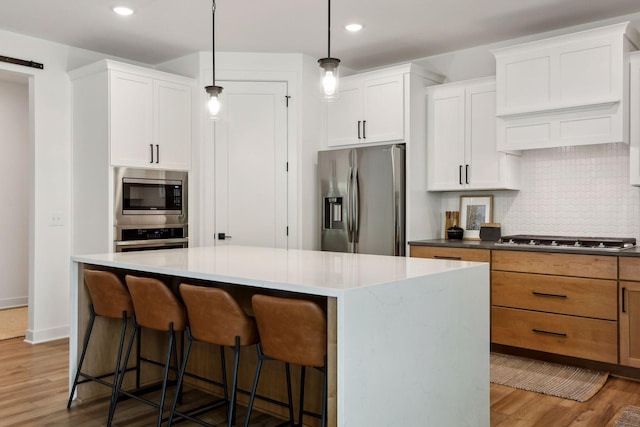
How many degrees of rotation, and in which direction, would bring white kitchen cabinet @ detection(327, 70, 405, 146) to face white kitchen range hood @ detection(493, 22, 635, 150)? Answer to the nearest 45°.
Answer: approximately 90° to its left

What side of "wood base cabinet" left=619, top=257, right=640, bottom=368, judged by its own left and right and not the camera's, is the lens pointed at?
front

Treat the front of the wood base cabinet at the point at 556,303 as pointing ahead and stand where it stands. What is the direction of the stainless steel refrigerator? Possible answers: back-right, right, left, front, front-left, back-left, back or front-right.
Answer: right

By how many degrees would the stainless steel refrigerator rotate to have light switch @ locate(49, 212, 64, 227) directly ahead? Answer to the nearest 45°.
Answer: approximately 45° to its right

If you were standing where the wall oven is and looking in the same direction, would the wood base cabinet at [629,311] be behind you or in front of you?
in front

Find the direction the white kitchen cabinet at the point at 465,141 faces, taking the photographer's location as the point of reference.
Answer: facing the viewer and to the left of the viewer

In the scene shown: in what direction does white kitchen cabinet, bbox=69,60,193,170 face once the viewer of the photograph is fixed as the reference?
facing the viewer and to the right of the viewer

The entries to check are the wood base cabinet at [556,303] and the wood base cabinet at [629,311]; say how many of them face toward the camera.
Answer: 2

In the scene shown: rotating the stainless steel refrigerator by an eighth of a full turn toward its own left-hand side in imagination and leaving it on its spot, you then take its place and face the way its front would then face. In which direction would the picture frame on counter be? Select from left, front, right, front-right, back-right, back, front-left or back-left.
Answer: left

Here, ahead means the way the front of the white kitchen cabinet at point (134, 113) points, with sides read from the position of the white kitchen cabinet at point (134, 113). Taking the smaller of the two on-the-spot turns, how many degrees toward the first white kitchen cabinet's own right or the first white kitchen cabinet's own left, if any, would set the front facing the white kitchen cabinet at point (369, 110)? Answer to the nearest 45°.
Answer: approximately 45° to the first white kitchen cabinet's own left

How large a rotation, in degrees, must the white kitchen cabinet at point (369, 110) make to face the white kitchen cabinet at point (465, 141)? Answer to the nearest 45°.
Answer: approximately 135° to its left
